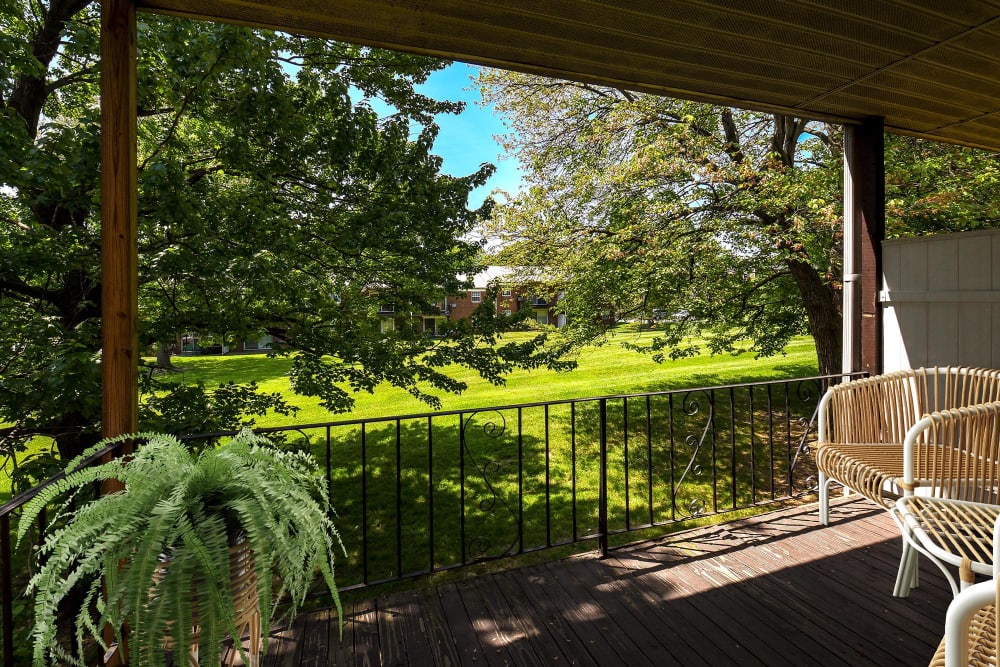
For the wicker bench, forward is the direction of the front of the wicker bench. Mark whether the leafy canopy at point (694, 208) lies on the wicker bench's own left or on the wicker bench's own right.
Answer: on the wicker bench's own right

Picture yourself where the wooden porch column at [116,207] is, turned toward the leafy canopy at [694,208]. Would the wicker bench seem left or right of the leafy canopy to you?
right

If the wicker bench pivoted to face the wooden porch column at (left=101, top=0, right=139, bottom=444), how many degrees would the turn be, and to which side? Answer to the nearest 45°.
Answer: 0° — it already faces it

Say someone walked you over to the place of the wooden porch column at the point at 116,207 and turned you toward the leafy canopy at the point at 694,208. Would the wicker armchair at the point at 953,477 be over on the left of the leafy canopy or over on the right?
right

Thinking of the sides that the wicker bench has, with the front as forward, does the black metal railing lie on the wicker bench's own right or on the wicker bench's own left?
on the wicker bench's own right

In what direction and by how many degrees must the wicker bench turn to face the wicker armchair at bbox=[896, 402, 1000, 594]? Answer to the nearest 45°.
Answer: approximately 45° to its left

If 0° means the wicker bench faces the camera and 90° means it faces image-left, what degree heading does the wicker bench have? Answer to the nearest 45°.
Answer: approximately 45°

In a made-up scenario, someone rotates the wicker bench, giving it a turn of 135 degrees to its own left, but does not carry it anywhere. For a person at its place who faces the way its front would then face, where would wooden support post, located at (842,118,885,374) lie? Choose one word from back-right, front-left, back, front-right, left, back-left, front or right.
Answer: left
